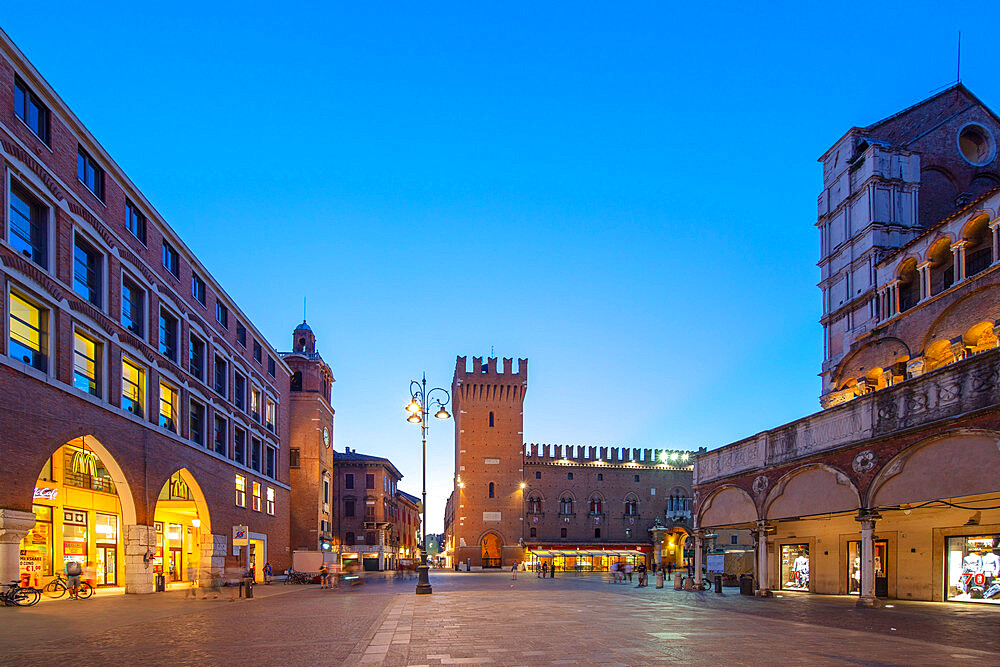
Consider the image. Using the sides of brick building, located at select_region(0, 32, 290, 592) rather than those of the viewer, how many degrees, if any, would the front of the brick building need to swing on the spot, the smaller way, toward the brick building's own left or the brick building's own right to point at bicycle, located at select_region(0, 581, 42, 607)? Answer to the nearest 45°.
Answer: approximately 45° to the brick building's own right

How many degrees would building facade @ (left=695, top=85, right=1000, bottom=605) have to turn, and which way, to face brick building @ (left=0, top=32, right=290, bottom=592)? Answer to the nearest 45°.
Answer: approximately 45° to its right

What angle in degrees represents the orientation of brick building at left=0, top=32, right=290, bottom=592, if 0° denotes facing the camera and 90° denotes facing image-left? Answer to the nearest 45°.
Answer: approximately 315°

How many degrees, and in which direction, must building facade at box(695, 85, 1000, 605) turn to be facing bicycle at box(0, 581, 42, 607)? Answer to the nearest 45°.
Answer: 0° — it already faces it
